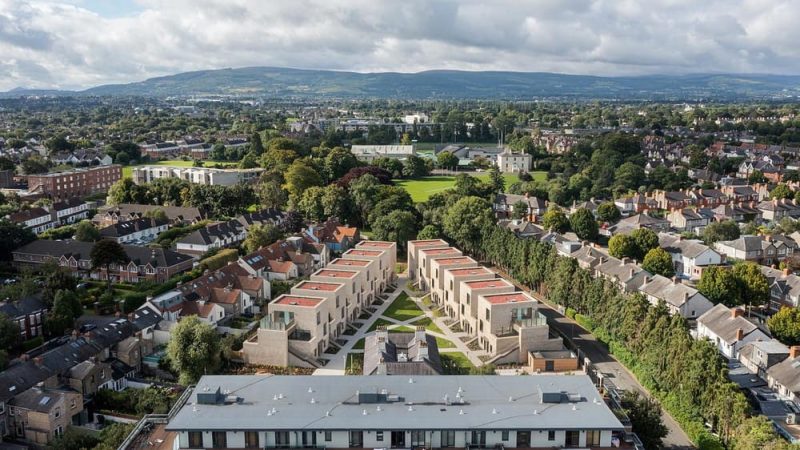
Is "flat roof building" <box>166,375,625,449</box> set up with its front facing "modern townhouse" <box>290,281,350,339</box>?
no

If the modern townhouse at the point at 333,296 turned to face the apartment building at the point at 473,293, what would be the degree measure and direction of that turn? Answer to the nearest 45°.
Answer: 0° — it already faces it

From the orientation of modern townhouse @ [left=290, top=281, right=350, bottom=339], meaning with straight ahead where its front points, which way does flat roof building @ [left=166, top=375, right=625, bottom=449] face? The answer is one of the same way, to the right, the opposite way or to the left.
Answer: to the right

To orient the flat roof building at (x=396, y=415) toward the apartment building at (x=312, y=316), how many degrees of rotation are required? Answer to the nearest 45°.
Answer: approximately 180°

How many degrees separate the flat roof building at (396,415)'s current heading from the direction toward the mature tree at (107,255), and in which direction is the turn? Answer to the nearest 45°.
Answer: approximately 135° to its right

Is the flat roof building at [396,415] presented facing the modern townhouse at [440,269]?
no

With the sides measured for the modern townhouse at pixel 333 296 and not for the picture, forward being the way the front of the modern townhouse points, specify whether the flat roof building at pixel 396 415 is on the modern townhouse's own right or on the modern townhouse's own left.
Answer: on the modern townhouse's own right

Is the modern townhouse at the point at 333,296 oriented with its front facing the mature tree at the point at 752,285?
yes

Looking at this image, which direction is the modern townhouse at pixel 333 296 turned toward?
to the viewer's right

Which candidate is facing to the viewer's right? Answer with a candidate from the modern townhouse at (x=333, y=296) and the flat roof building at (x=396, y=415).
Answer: the modern townhouse

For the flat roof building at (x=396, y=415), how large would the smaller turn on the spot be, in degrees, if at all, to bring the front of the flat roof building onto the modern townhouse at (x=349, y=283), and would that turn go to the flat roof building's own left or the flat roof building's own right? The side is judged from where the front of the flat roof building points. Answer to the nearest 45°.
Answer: approximately 180°

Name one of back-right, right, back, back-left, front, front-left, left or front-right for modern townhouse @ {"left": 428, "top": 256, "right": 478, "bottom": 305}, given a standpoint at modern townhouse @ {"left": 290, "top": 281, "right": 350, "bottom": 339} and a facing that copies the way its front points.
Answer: front-left

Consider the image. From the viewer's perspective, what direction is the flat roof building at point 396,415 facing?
toward the camera

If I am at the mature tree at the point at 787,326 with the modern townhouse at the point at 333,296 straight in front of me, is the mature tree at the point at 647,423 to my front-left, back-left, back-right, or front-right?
front-left

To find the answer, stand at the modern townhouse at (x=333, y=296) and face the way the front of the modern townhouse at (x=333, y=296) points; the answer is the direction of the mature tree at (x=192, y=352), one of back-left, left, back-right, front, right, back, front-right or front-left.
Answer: back-right

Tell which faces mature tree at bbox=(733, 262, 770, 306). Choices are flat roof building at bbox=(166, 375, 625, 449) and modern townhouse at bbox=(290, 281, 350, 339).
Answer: the modern townhouse

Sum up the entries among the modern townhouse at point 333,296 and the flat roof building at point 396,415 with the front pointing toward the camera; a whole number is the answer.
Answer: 1

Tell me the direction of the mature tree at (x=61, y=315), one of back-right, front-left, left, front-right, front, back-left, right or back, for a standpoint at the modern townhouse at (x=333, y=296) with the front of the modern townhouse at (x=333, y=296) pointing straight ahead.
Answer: back

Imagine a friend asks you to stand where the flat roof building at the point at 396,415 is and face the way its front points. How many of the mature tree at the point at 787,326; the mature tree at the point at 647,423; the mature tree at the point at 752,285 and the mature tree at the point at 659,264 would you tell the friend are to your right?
0
